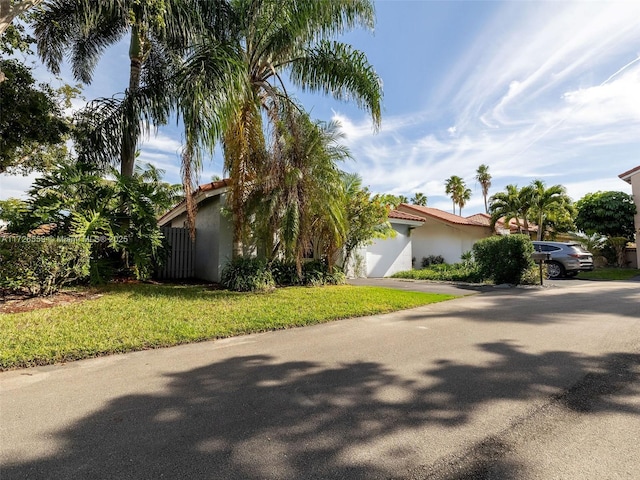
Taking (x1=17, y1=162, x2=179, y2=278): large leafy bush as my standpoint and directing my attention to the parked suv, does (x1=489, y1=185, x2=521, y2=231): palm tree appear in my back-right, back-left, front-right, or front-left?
front-left

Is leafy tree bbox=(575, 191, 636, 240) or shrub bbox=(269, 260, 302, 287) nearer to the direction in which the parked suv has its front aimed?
the shrub
